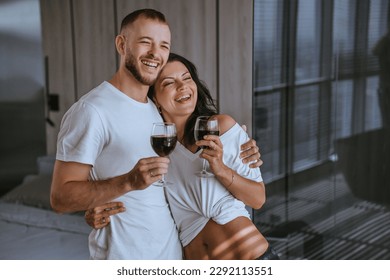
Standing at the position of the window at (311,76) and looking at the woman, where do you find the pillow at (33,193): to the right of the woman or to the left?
right

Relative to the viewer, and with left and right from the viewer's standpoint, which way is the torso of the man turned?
facing the viewer and to the right of the viewer

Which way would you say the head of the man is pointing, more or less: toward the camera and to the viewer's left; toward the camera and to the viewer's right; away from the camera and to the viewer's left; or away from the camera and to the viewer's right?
toward the camera and to the viewer's right

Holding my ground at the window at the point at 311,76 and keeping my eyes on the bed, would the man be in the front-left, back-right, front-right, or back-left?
front-left

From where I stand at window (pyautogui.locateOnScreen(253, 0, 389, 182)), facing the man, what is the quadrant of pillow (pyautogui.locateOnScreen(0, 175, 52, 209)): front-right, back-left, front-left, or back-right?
front-right

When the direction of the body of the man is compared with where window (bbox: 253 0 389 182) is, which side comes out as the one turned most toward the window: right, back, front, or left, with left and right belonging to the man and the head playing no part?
left
